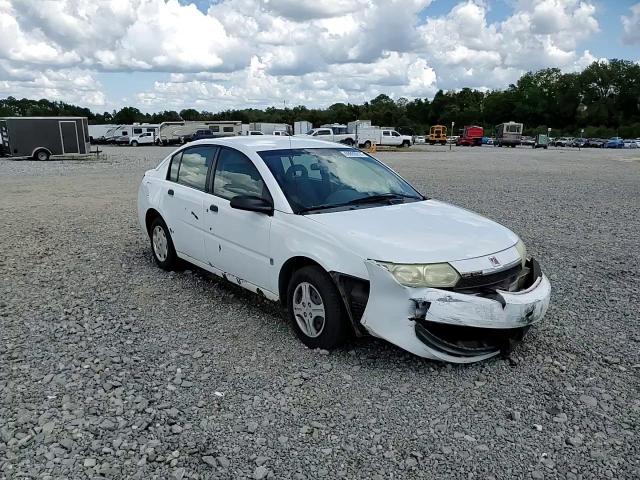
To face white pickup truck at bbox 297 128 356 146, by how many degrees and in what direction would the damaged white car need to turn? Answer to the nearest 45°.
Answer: approximately 135° to its left

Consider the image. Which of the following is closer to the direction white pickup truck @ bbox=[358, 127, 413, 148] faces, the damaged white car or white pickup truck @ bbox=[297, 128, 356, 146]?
the damaged white car

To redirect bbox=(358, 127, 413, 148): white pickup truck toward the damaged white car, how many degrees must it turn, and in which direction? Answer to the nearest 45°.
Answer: approximately 90° to its right

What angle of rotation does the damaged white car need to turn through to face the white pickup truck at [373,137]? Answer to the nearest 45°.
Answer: approximately 135° to its left

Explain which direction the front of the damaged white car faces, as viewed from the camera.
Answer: facing the viewer and to the right of the viewer

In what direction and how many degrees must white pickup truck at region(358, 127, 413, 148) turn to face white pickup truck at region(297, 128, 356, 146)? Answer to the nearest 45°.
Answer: approximately 135° to its right

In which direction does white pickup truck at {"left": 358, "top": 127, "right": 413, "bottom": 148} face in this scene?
to the viewer's right
